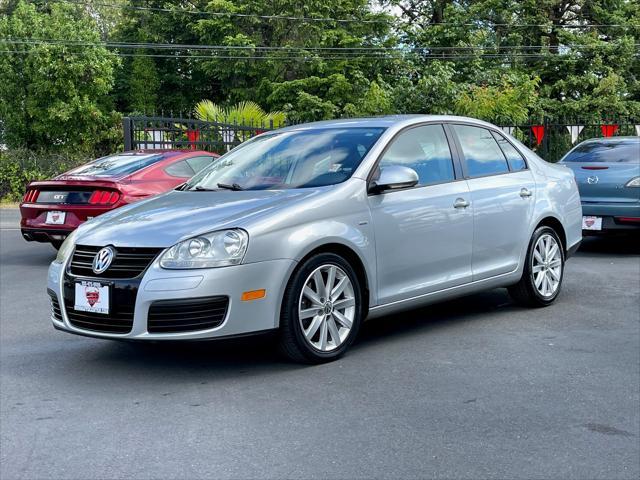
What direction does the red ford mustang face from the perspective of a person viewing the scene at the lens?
facing away from the viewer and to the right of the viewer

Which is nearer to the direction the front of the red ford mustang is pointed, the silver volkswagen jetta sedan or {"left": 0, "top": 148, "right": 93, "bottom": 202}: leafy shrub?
the leafy shrub

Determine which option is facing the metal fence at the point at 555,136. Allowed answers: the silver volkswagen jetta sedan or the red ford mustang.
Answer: the red ford mustang

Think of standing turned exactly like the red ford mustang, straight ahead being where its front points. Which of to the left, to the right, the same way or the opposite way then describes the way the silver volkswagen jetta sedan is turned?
the opposite way

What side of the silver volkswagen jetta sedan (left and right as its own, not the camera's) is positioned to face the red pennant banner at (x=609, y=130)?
back

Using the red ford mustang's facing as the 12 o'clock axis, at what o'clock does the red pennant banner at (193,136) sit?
The red pennant banner is roughly at 11 o'clock from the red ford mustang.

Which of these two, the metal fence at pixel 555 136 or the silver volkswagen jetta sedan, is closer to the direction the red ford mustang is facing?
the metal fence

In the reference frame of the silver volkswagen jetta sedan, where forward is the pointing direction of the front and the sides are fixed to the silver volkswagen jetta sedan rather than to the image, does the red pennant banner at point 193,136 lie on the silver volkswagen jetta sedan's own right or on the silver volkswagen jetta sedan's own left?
on the silver volkswagen jetta sedan's own right

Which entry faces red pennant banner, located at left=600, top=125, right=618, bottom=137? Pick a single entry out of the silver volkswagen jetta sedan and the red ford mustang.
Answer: the red ford mustang

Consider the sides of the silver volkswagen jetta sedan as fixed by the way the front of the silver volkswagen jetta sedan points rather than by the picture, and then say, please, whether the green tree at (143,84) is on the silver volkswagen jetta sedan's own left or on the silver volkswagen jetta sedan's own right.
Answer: on the silver volkswagen jetta sedan's own right

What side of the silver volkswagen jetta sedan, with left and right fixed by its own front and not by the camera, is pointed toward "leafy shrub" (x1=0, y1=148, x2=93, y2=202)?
right

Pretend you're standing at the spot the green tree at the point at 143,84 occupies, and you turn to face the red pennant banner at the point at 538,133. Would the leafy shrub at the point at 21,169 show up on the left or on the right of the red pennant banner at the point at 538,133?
right

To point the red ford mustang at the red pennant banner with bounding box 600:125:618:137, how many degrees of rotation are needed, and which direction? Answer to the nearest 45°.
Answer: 0° — it already faces it

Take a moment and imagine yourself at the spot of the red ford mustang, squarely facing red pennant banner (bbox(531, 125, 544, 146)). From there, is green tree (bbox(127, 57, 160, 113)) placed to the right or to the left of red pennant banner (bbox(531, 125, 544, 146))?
left

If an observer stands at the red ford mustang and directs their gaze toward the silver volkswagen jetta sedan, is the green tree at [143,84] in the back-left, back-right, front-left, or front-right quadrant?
back-left

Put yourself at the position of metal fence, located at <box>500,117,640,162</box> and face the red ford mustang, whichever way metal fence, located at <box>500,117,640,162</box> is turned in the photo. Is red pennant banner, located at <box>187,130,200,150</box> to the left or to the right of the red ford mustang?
right
